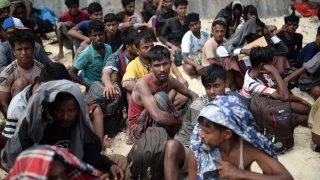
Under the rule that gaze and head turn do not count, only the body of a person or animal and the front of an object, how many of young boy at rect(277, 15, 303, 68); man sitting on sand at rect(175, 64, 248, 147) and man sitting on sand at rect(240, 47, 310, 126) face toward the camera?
2

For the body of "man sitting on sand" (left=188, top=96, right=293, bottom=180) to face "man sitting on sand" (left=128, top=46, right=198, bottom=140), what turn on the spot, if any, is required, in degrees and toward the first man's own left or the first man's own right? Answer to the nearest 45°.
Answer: approximately 90° to the first man's own right

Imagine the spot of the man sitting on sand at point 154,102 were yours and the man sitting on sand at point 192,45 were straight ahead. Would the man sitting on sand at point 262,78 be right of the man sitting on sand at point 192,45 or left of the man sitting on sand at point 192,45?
right

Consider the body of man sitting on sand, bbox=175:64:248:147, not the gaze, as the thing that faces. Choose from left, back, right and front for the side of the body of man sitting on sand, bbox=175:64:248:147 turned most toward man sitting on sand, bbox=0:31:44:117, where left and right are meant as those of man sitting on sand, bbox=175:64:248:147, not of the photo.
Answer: right

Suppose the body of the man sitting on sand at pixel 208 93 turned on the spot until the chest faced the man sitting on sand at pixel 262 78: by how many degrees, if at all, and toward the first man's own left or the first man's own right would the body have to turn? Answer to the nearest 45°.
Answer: approximately 135° to the first man's own left

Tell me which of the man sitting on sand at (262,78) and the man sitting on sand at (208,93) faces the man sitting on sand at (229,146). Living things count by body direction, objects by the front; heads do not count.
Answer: the man sitting on sand at (208,93)
